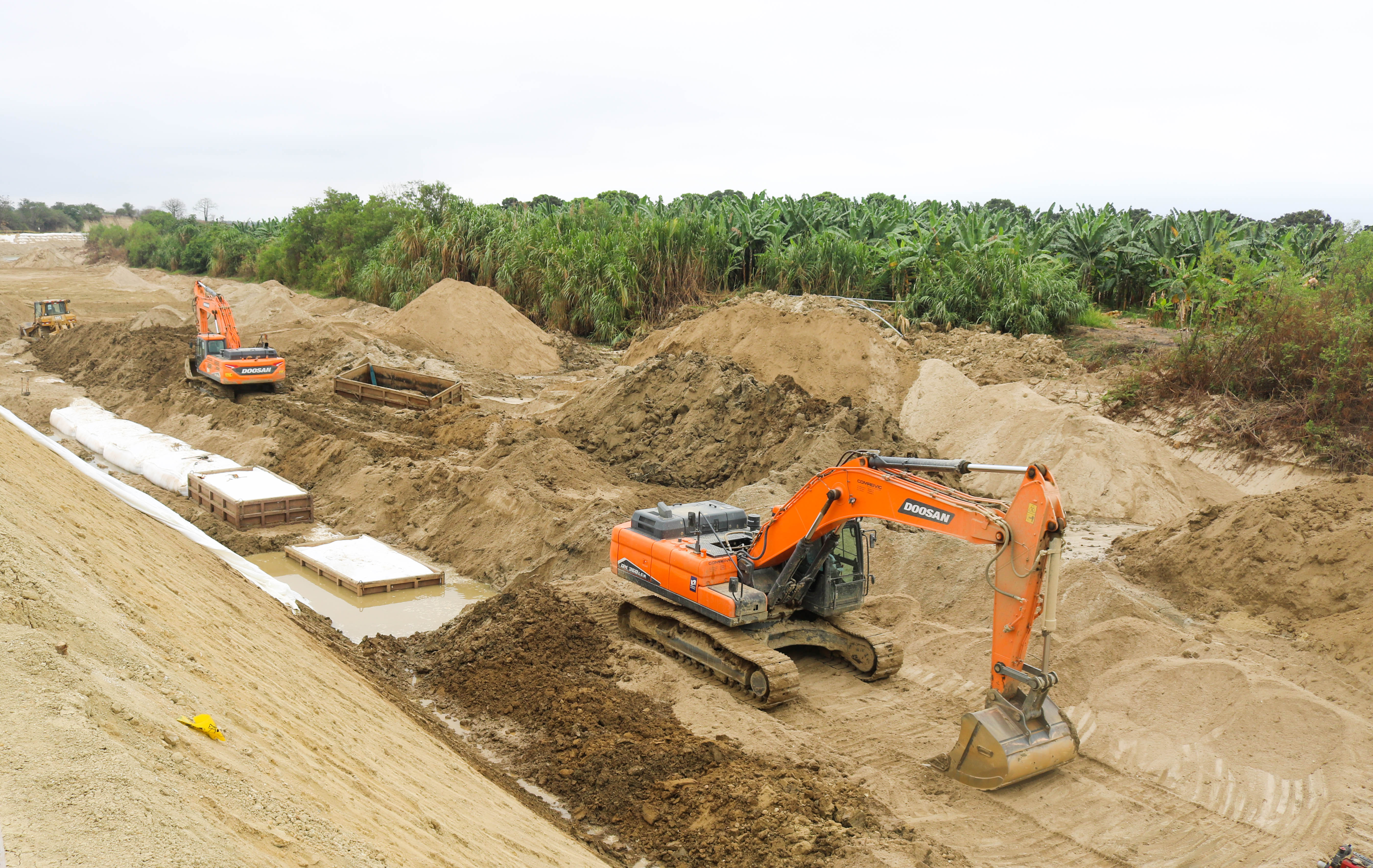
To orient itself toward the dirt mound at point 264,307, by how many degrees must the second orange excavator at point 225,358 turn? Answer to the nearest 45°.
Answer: approximately 45° to its right

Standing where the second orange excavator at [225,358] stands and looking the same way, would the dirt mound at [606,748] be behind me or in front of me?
behind

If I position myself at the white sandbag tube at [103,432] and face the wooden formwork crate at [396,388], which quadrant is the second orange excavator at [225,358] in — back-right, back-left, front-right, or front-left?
front-left

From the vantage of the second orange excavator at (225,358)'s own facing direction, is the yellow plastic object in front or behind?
behind

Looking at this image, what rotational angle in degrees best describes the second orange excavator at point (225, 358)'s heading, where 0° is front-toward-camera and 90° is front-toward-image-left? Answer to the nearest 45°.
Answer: approximately 135°

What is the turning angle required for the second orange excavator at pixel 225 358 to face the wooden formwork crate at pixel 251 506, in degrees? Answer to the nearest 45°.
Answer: approximately 135° to its left

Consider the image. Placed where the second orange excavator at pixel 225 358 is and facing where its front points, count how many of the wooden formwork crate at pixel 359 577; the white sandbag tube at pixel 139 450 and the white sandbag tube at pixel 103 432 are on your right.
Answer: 0

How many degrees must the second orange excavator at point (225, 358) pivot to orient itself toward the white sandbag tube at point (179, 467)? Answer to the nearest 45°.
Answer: approximately 135° to its left

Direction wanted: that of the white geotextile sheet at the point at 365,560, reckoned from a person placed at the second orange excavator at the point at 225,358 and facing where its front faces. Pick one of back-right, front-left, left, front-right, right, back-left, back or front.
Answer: back-left

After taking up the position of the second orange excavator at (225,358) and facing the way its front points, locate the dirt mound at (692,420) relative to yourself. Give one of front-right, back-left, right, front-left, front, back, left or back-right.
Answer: back
